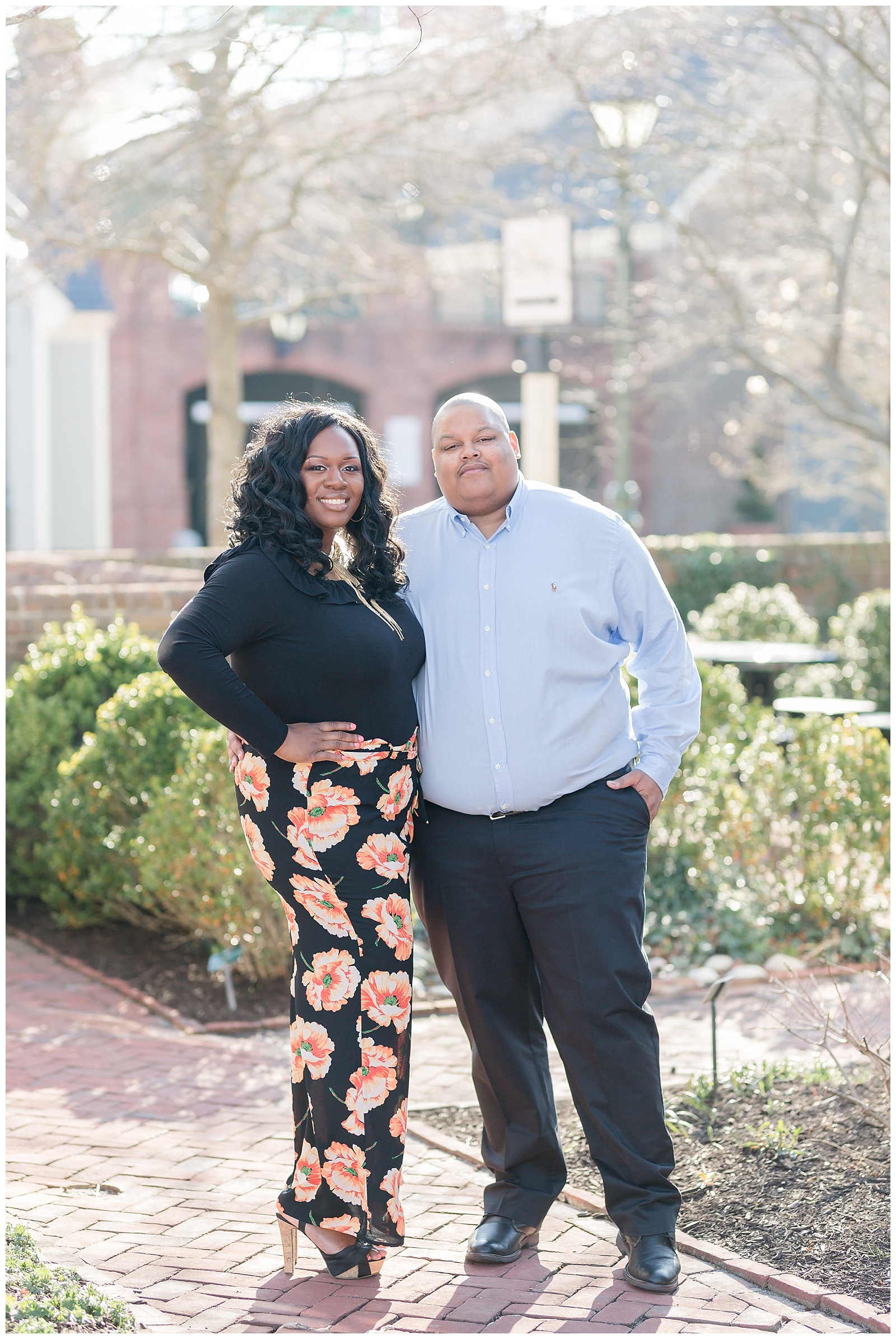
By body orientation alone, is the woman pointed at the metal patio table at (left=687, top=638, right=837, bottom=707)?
no

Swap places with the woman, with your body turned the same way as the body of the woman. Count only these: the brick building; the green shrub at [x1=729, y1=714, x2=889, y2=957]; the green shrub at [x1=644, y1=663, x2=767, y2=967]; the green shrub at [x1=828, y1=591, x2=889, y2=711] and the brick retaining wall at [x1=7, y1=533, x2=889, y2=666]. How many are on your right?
0

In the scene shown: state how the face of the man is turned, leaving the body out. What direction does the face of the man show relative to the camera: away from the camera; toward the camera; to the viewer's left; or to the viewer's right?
toward the camera

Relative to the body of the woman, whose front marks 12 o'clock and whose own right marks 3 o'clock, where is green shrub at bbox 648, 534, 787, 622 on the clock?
The green shrub is roughly at 8 o'clock from the woman.

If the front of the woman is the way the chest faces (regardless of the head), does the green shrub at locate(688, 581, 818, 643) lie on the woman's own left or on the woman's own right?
on the woman's own left

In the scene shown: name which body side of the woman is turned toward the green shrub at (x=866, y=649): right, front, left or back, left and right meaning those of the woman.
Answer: left

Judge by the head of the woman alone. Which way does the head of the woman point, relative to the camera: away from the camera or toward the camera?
toward the camera

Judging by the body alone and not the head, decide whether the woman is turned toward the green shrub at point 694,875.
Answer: no

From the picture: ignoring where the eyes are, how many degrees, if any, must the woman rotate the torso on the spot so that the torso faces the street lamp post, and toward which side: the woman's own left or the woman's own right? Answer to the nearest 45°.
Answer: approximately 135° to the woman's own left

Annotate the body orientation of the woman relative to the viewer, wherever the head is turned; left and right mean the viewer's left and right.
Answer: facing the viewer and to the right of the viewer
